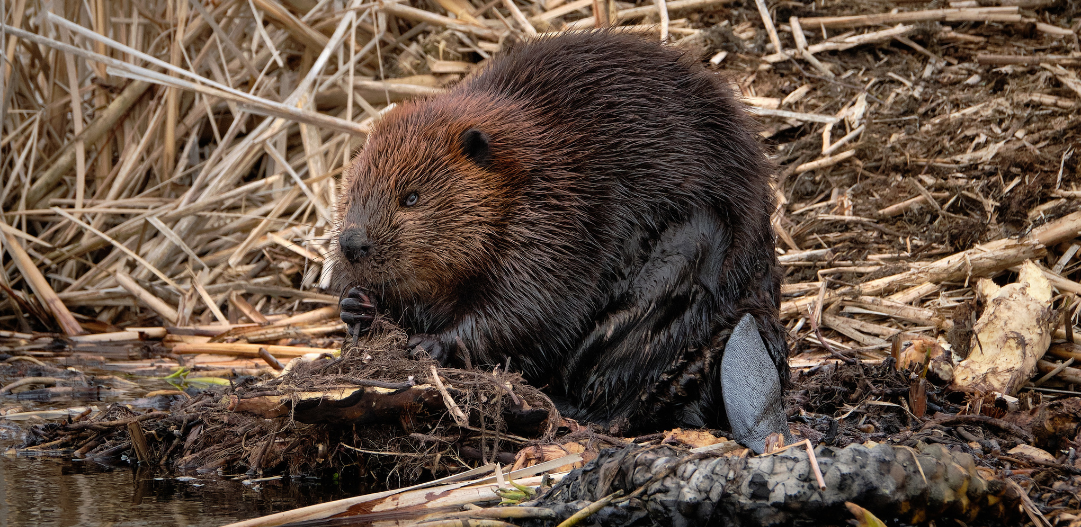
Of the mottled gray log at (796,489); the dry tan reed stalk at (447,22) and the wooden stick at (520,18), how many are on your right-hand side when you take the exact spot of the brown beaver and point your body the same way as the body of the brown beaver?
2

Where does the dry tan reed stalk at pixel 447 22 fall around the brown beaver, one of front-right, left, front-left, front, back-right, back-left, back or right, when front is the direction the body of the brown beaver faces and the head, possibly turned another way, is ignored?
right

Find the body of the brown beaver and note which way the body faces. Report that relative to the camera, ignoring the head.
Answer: to the viewer's left

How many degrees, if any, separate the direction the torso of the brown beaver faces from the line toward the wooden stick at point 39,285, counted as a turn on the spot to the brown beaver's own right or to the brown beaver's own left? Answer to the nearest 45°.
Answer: approximately 45° to the brown beaver's own right

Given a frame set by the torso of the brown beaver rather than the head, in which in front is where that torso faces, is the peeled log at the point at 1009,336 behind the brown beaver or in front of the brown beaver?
behind

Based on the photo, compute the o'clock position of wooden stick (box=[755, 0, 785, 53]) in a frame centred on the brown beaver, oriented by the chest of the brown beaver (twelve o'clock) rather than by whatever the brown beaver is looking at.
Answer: The wooden stick is roughly at 4 o'clock from the brown beaver.

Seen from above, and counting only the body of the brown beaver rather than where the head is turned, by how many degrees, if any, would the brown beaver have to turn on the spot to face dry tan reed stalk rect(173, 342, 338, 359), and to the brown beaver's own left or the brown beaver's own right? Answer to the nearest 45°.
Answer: approximately 45° to the brown beaver's own right

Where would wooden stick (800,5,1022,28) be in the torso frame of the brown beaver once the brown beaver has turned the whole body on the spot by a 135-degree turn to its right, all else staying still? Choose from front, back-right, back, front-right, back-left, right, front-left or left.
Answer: front

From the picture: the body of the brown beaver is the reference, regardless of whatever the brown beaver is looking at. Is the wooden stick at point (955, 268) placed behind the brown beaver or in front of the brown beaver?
behind

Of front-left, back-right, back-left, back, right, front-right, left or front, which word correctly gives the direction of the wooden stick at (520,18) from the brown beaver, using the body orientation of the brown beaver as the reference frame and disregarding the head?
right
